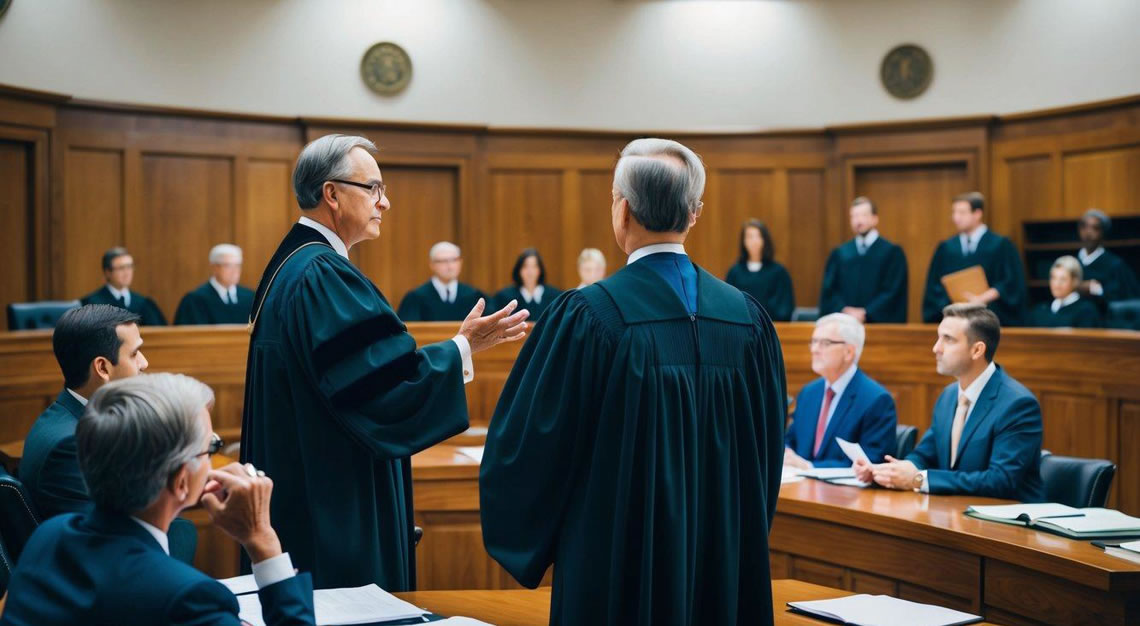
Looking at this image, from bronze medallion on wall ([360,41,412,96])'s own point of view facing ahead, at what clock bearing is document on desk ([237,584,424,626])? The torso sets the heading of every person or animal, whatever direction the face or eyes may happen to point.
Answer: The document on desk is roughly at 12 o'clock from the bronze medallion on wall.

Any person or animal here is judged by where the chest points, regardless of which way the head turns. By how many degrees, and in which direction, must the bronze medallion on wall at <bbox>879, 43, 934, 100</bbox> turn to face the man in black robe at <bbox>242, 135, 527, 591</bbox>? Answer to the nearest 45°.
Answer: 0° — it already faces them

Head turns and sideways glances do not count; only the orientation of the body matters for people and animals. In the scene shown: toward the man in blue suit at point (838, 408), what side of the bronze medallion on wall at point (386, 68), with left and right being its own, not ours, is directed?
front

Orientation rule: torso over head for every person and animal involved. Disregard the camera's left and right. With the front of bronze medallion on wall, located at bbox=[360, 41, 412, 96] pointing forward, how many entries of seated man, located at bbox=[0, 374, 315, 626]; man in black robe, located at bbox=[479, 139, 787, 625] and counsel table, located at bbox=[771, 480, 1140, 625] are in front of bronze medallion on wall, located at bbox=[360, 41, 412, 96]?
3

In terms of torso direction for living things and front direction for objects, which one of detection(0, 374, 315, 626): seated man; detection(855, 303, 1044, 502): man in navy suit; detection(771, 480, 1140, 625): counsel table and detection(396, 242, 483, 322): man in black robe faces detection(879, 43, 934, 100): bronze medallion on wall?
the seated man

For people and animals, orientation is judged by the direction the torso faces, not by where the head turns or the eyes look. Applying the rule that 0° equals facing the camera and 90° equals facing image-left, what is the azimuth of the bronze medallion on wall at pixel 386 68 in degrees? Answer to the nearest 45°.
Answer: approximately 0°

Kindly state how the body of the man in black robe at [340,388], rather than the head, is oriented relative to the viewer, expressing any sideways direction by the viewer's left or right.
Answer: facing to the right of the viewer

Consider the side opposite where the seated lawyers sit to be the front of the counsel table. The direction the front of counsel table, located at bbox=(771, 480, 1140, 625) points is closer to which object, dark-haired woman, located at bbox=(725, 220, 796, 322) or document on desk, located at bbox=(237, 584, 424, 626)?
the document on desk

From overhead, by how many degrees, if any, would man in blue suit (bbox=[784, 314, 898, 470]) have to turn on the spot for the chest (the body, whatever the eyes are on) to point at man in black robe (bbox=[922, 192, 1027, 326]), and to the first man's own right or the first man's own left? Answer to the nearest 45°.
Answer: approximately 135° to the first man's own right

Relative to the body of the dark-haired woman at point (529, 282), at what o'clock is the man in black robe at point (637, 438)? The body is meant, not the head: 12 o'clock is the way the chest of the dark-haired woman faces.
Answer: The man in black robe is roughly at 12 o'clock from the dark-haired woman.

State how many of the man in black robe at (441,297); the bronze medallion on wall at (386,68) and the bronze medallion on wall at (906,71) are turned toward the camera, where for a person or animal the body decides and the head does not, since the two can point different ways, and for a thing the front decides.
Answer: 3

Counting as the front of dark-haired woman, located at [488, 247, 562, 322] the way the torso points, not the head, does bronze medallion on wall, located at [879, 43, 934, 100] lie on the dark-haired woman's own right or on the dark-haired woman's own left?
on the dark-haired woman's own left
